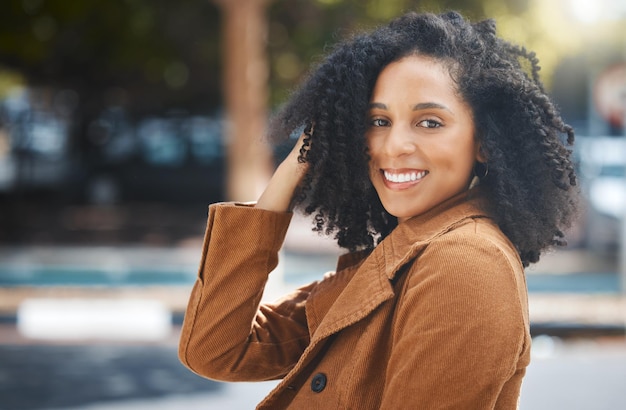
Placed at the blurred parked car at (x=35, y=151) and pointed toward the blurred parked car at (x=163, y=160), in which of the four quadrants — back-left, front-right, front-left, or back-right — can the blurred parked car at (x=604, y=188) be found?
front-right

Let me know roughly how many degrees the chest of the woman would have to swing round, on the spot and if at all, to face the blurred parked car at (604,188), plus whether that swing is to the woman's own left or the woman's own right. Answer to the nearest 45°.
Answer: approximately 135° to the woman's own right

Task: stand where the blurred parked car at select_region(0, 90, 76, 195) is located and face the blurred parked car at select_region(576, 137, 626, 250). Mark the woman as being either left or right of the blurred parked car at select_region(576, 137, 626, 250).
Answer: right

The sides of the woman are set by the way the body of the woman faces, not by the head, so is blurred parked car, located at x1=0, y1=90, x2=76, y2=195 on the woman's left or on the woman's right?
on the woman's right

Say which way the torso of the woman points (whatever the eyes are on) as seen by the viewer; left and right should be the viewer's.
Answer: facing the viewer and to the left of the viewer

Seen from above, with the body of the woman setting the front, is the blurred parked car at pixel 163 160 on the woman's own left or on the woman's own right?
on the woman's own right
